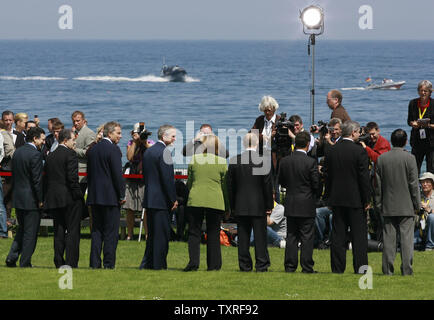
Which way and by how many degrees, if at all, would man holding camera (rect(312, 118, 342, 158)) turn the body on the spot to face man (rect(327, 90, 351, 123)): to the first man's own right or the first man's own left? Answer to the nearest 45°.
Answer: approximately 135° to the first man's own right

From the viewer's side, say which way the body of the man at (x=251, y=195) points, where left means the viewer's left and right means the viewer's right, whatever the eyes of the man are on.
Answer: facing away from the viewer

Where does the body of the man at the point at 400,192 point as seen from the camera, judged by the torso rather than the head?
away from the camera

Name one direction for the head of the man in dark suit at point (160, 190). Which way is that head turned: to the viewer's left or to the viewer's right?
to the viewer's right

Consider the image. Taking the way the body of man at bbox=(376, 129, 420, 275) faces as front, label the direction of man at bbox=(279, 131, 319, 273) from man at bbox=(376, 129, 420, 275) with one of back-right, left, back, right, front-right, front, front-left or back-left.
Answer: left

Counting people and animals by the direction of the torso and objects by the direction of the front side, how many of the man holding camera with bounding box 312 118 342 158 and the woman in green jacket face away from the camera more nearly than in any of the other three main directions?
1

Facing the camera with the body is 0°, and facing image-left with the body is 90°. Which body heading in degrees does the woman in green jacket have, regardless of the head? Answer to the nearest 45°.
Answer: approximately 180°

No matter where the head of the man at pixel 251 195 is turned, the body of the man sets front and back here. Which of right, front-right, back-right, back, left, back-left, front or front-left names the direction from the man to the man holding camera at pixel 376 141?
front-right

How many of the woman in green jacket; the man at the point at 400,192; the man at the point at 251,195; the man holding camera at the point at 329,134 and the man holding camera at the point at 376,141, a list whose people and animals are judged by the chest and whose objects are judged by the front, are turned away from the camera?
3

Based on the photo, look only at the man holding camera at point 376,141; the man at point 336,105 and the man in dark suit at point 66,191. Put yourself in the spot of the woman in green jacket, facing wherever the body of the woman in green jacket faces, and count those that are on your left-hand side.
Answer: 1

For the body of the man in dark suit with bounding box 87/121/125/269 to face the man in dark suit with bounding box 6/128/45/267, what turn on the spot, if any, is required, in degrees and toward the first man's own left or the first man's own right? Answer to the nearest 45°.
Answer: approximately 135° to the first man's own left

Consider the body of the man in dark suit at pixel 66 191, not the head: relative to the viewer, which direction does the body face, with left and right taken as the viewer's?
facing away from the viewer and to the right of the viewer

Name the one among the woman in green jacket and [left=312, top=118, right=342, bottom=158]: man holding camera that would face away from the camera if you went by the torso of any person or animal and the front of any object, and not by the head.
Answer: the woman in green jacket

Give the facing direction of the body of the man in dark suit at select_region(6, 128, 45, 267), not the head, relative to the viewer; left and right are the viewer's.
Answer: facing away from the viewer and to the right of the viewer

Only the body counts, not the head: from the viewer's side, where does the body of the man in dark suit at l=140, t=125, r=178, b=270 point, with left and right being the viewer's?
facing away from the viewer and to the right of the viewer
